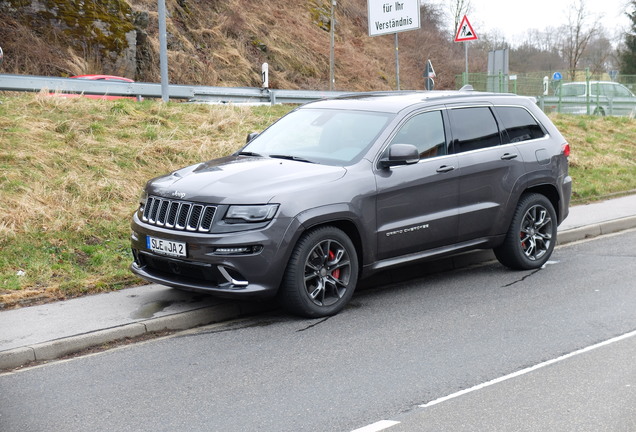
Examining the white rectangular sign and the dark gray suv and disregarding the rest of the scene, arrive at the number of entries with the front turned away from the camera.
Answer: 0

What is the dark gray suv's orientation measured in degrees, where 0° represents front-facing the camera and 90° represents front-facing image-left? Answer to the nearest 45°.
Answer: approximately 45°

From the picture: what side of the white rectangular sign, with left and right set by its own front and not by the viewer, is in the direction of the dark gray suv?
front

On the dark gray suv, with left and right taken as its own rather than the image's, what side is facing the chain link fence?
back

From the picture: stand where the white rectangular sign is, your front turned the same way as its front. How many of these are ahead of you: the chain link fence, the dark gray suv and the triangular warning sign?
1

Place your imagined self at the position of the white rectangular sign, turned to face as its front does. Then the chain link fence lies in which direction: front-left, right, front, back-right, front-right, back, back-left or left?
back-left

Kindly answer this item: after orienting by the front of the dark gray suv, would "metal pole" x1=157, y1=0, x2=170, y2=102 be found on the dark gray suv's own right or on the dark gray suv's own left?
on the dark gray suv's own right

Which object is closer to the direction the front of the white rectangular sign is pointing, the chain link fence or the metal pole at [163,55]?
the metal pole

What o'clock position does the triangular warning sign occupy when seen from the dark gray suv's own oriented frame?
The triangular warning sign is roughly at 5 o'clock from the dark gray suv.

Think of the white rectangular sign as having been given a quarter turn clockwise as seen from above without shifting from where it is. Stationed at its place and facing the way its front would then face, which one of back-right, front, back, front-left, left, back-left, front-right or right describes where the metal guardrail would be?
front-left

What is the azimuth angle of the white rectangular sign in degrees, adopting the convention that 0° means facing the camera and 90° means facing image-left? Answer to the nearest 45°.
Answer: approximately 0°

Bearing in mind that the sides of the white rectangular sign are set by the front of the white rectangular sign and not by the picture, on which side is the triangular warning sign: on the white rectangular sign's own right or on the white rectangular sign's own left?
on the white rectangular sign's own left
